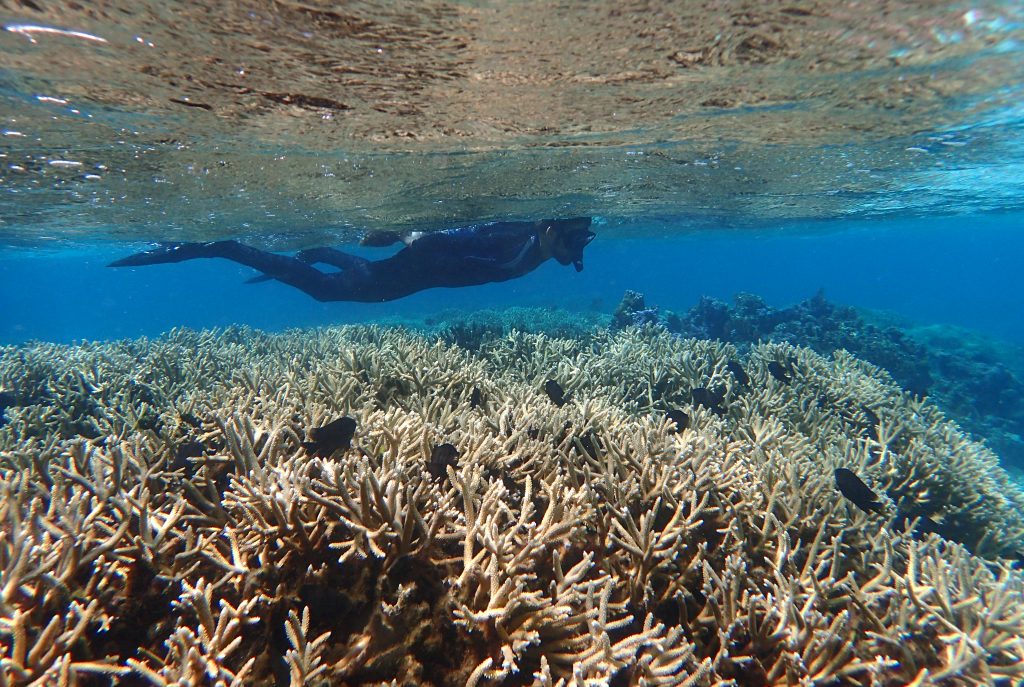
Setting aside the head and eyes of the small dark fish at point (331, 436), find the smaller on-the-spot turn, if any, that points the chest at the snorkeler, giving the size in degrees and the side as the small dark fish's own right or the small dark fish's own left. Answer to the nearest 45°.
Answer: approximately 90° to the small dark fish's own left

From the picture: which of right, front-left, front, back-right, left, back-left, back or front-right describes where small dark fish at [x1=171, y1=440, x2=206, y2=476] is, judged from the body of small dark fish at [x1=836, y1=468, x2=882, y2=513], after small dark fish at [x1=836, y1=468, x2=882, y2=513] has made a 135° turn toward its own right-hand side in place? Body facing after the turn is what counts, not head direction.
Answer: back

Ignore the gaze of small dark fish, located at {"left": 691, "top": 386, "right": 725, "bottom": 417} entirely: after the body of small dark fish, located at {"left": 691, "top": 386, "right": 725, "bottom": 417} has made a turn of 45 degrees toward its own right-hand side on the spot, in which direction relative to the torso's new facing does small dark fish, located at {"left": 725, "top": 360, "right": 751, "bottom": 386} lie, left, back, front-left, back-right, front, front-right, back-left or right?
front-right

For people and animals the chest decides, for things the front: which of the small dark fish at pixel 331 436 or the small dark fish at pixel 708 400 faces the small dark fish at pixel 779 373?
the small dark fish at pixel 331 436

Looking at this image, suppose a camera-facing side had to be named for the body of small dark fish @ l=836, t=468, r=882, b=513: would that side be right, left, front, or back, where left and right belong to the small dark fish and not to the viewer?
left

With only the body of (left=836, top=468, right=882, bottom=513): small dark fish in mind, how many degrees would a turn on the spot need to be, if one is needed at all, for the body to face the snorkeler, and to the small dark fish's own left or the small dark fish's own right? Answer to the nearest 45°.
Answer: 0° — it already faces them

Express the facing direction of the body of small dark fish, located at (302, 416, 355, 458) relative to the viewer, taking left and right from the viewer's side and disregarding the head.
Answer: facing to the right of the viewer

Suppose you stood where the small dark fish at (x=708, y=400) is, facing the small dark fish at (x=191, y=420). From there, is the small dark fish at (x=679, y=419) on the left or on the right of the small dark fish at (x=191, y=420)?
left

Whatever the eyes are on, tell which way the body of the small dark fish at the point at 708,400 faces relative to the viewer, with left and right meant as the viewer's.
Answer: facing to the left of the viewer

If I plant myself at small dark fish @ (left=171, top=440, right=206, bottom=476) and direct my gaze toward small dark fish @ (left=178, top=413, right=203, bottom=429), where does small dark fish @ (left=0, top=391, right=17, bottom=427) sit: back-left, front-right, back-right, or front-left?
front-left
